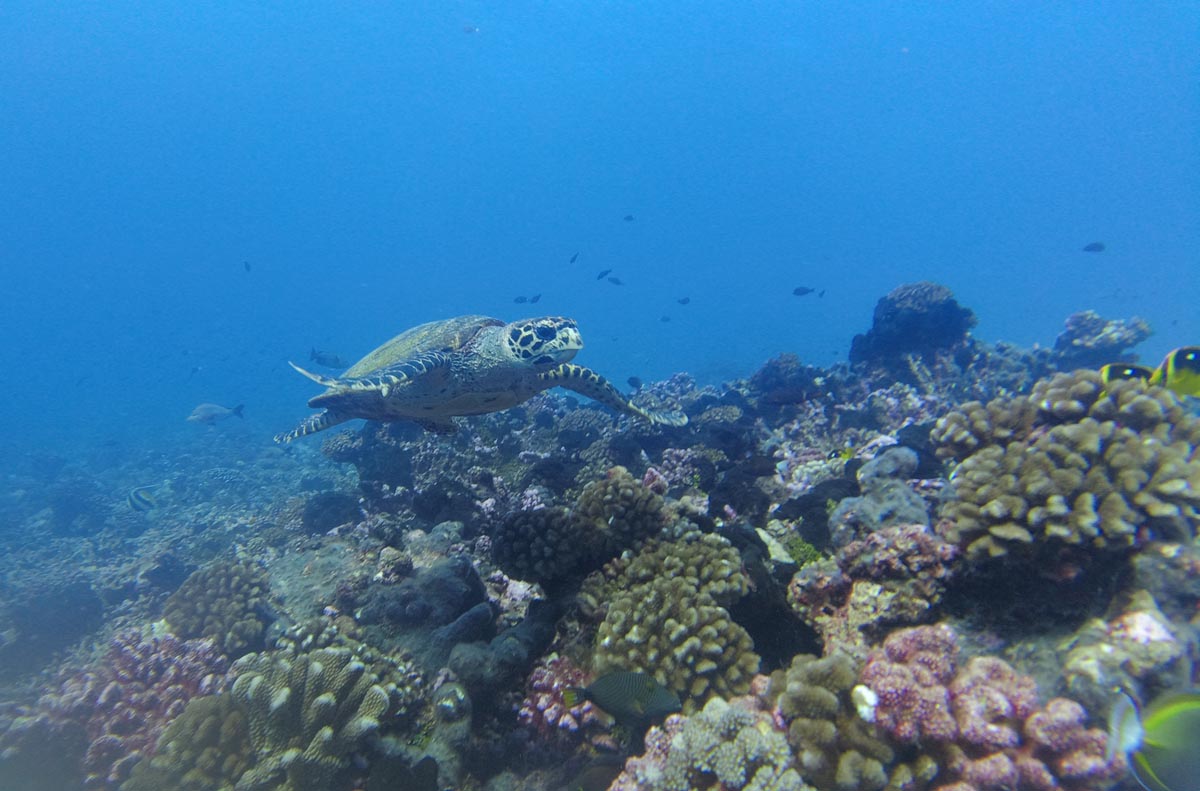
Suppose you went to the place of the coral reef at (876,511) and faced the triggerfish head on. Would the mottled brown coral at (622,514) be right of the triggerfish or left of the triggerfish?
right

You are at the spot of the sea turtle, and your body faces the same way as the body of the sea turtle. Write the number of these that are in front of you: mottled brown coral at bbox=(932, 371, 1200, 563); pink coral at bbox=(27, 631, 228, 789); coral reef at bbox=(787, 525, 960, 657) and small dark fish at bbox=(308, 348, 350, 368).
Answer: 2

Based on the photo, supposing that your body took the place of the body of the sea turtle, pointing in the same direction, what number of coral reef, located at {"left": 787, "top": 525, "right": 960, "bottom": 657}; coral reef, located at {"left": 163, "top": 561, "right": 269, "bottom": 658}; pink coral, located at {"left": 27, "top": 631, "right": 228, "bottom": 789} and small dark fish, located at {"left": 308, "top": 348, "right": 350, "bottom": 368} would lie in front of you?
1

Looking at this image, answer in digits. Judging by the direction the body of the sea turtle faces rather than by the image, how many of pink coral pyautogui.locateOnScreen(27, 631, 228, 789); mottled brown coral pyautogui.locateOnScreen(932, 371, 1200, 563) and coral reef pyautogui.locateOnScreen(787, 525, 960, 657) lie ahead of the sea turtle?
2

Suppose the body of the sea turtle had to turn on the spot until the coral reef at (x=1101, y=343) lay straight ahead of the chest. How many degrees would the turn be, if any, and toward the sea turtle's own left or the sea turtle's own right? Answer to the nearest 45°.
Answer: approximately 45° to the sea turtle's own left

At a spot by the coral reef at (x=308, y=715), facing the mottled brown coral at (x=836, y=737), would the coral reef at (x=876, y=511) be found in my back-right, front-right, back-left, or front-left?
front-left
